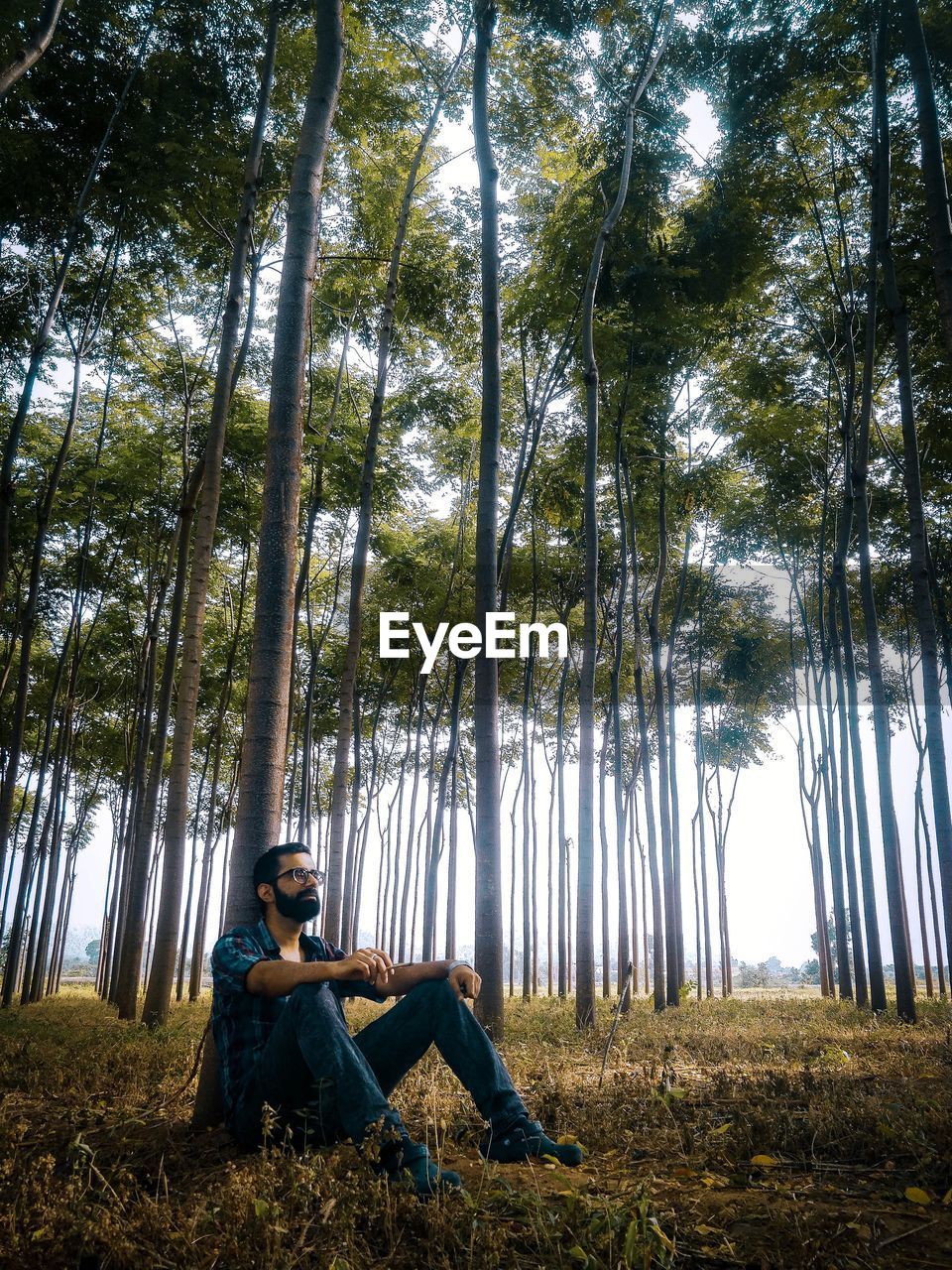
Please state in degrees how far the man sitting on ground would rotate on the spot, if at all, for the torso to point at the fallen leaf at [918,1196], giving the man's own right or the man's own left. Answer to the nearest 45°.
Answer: approximately 45° to the man's own left

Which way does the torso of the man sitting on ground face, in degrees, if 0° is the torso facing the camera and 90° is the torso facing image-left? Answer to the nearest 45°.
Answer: approximately 315°
